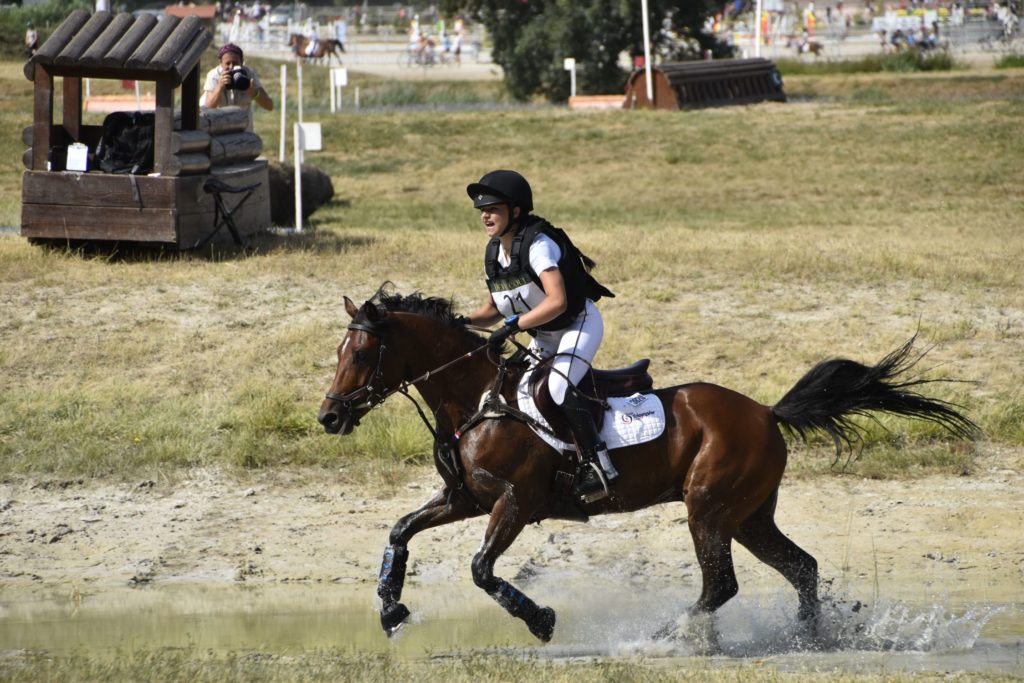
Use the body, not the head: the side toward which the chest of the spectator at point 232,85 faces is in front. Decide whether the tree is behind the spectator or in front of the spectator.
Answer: behind

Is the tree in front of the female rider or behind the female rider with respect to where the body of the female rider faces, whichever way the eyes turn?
behind

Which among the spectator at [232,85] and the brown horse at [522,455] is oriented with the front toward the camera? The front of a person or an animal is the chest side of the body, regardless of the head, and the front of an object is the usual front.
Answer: the spectator

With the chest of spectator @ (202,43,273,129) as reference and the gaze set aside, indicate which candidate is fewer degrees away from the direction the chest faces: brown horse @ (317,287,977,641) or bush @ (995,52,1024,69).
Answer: the brown horse

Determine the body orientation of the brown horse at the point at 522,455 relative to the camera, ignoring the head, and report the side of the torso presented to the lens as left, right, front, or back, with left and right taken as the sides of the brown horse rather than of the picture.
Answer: left

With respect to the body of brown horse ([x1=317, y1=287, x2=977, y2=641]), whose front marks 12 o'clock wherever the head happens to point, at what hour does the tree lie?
The tree is roughly at 3 o'clock from the brown horse.

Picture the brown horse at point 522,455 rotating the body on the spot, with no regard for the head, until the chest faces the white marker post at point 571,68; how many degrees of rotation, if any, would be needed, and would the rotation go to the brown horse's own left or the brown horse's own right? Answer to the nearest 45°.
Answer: approximately 90° to the brown horse's own right

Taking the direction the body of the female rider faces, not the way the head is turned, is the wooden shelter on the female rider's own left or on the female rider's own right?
on the female rider's own right

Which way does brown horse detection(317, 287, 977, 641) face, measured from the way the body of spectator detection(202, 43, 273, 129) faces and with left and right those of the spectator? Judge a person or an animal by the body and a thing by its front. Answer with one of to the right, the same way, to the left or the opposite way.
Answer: to the right

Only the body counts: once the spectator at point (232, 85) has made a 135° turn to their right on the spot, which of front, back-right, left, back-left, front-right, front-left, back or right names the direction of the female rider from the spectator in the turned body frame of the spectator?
back-left

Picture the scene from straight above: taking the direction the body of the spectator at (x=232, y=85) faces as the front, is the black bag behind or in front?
in front
